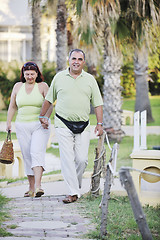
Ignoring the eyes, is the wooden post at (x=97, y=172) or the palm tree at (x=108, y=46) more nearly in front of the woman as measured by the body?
the wooden post

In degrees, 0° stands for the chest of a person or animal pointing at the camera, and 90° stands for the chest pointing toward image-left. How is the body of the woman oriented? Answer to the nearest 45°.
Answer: approximately 0°

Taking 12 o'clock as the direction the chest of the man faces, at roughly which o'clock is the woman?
The woman is roughly at 4 o'clock from the man.

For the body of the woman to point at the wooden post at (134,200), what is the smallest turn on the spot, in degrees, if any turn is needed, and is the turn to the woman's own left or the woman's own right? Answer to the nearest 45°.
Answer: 0° — they already face it

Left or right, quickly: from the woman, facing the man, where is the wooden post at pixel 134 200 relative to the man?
right

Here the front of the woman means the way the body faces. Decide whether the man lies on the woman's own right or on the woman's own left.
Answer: on the woman's own left

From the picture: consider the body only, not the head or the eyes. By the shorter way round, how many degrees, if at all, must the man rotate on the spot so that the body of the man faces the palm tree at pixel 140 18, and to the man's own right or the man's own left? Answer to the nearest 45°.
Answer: approximately 180°

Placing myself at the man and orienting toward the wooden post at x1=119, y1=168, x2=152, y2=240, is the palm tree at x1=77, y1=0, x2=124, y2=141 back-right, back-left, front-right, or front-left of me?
back-left

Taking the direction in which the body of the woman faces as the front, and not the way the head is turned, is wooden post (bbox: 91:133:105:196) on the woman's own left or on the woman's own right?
on the woman's own left

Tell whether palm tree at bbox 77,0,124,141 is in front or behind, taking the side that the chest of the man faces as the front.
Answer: behind

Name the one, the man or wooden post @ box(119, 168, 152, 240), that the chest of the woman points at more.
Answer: the wooden post

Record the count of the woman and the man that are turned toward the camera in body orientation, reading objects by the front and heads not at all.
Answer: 2
